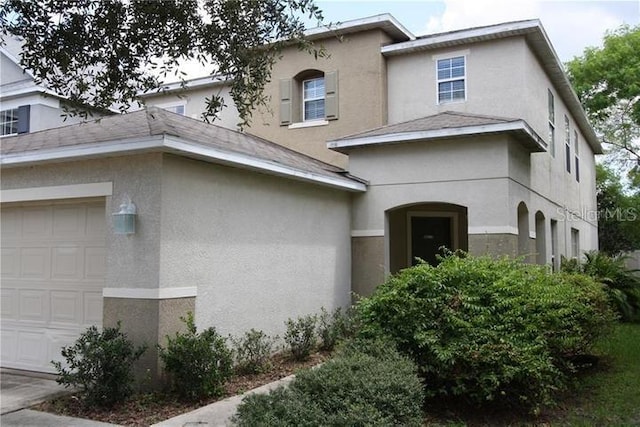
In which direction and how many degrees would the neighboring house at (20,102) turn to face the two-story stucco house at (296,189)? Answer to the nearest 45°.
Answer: approximately 90° to its left

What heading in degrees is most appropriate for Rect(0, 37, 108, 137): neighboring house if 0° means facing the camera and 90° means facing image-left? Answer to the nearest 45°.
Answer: approximately 45°

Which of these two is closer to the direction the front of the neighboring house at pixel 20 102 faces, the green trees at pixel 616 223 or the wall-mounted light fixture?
the wall-mounted light fixture

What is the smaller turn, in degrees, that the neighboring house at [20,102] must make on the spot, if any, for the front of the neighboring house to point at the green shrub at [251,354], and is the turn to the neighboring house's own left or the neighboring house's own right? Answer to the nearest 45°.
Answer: approximately 45° to the neighboring house's own left

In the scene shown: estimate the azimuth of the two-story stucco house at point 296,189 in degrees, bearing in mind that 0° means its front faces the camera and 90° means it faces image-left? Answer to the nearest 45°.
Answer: approximately 45°

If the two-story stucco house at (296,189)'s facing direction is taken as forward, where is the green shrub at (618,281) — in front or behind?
behind

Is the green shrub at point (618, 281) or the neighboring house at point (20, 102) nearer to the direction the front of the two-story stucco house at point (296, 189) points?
the neighboring house

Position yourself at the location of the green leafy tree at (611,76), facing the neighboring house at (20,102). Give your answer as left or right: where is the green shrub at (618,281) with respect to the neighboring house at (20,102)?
left

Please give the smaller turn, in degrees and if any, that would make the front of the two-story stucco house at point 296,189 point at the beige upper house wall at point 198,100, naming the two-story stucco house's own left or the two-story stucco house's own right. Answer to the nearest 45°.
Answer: approximately 90° to the two-story stucco house's own right

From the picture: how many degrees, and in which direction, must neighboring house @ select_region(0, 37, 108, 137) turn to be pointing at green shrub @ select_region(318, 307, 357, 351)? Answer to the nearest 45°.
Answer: approximately 90° to its left

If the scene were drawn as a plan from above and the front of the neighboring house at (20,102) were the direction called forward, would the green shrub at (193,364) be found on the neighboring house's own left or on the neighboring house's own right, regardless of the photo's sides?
on the neighboring house's own left
